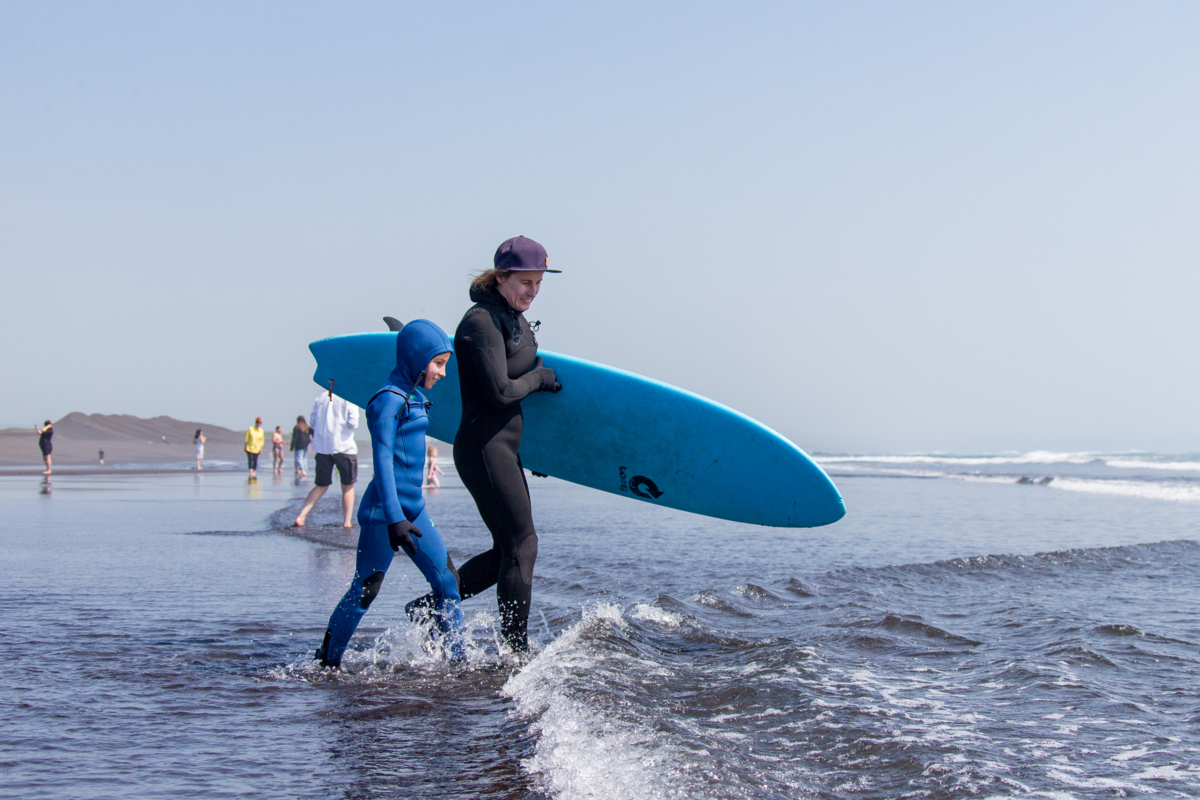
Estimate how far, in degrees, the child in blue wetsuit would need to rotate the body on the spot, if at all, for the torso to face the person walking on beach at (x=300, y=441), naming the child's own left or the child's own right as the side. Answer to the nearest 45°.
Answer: approximately 90° to the child's own left

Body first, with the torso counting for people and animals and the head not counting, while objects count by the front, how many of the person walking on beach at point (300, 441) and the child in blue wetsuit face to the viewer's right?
1

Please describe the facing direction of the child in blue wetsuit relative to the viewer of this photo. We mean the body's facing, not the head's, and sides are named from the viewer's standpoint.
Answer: facing to the right of the viewer

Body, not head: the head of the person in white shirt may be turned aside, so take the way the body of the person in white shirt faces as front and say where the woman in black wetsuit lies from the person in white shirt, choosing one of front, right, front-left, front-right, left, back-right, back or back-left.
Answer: back-right

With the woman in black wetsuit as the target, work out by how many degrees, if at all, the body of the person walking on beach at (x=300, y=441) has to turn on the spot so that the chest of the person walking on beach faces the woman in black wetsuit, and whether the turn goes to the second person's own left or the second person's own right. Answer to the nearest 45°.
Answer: approximately 180°

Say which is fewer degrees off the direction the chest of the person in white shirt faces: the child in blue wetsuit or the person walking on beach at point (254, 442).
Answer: the person walking on beach

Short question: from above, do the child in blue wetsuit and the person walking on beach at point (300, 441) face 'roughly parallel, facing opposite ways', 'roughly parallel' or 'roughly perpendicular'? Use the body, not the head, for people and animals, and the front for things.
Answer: roughly perpendicular

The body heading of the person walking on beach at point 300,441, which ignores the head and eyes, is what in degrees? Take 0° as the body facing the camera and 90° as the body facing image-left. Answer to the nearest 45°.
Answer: approximately 180°

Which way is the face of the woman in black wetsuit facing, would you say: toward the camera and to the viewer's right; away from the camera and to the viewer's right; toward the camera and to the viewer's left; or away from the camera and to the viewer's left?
toward the camera and to the viewer's right
